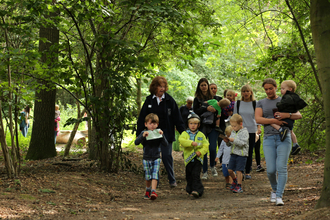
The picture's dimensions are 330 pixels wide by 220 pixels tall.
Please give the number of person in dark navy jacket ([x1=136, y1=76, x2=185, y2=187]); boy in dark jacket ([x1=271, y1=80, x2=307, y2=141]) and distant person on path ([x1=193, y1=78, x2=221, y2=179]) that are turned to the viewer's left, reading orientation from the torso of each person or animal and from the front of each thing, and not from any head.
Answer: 1

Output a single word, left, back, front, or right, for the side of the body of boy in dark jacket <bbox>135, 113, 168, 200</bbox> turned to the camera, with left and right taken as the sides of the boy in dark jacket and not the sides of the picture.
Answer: front

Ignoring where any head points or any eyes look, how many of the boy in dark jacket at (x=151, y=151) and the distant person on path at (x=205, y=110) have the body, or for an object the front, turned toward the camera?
2

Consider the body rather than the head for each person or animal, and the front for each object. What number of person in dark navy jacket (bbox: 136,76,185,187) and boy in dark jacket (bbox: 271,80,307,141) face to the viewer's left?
1

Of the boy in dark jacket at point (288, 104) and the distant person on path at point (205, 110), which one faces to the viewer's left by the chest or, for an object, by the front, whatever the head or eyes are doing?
the boy in dark jacket

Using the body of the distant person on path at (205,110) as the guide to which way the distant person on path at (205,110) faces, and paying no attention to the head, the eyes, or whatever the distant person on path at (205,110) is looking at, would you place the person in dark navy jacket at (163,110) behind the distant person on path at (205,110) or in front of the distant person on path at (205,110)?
in front

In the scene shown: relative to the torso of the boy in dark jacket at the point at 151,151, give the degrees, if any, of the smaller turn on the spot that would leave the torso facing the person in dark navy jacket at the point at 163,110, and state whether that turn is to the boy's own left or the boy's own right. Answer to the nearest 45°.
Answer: approximately 180°

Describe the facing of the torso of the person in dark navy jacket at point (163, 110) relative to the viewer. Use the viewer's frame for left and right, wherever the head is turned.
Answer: facing the viewer

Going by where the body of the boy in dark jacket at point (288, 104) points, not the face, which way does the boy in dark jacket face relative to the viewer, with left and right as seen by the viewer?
facing to the left of the viewer

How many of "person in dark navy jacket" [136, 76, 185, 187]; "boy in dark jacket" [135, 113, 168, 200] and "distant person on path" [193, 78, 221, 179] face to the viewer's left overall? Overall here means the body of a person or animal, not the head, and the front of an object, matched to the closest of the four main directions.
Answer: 0

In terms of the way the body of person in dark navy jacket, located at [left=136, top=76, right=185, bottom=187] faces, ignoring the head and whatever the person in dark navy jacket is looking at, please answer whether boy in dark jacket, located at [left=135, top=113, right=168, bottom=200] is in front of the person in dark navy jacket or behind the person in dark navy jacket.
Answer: in front

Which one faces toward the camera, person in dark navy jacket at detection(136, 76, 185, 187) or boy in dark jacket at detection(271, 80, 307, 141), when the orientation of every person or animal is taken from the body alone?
the person in dark navy jacket

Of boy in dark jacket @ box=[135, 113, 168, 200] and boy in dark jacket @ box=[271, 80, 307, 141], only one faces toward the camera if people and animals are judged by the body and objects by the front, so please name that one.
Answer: boy in dark jacket @ box=[135, 113, 168, 200]

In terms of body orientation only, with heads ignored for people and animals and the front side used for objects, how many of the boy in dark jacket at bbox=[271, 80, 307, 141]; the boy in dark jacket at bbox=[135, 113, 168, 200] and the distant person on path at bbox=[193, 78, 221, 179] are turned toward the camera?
2

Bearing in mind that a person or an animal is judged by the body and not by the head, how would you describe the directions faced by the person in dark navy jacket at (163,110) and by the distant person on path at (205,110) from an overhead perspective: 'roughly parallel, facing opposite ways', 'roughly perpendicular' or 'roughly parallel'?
roughly parallel

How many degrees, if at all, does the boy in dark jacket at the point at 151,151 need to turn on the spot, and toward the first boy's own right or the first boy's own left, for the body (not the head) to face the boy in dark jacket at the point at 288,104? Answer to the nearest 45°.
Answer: approximately 45° to the first boy's own left
